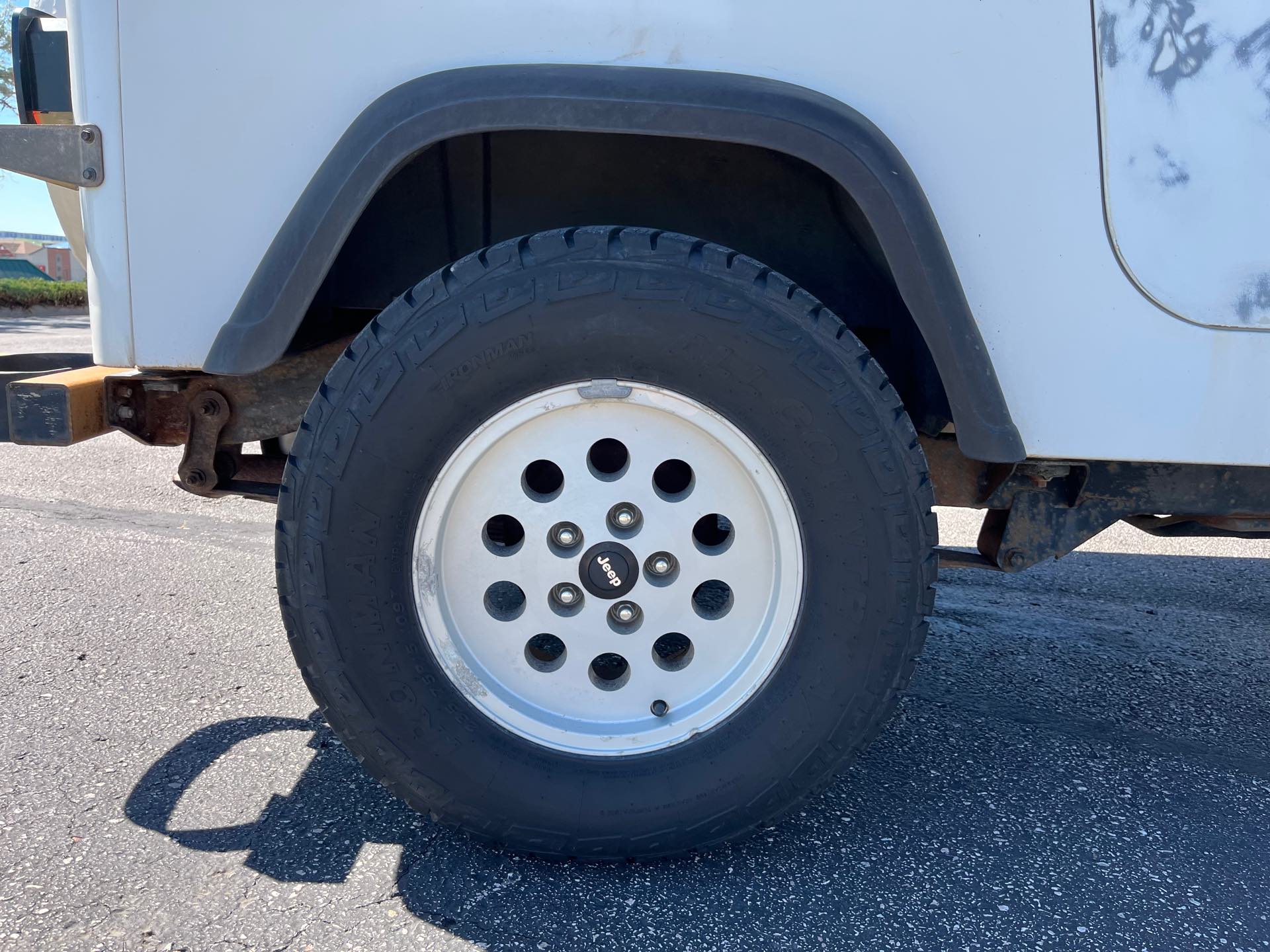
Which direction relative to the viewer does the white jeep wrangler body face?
to the viewer's right

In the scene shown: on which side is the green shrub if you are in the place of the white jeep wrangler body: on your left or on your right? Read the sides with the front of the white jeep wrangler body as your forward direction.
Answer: on your left
